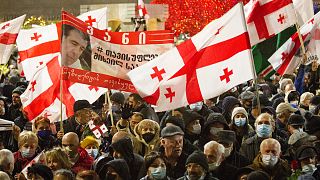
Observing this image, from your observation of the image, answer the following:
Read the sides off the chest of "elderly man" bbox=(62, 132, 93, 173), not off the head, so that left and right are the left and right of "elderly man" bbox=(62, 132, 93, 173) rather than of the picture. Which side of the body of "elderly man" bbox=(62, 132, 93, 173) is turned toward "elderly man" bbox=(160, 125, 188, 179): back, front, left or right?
left

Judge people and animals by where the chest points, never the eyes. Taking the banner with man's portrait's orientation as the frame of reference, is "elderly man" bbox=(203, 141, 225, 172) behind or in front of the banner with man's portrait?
in front

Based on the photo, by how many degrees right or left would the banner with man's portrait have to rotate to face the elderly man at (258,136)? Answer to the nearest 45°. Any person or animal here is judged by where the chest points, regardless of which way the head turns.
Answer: approximately 45° to its left

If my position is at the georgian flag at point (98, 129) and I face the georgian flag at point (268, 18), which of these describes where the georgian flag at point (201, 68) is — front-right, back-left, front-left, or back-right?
front-right

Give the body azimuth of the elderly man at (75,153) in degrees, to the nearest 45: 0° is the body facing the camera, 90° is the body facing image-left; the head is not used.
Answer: approximately 45°

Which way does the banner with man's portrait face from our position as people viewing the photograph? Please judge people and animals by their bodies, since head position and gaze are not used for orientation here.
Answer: facing the viewer

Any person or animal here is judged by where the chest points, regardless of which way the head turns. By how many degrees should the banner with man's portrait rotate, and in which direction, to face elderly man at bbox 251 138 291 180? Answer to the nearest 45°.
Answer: approximately 45° to its left

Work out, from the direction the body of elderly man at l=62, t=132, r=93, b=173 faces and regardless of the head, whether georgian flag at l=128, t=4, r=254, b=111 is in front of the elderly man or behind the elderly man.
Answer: behind

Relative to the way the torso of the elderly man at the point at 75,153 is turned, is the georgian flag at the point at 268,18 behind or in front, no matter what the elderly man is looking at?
behind
